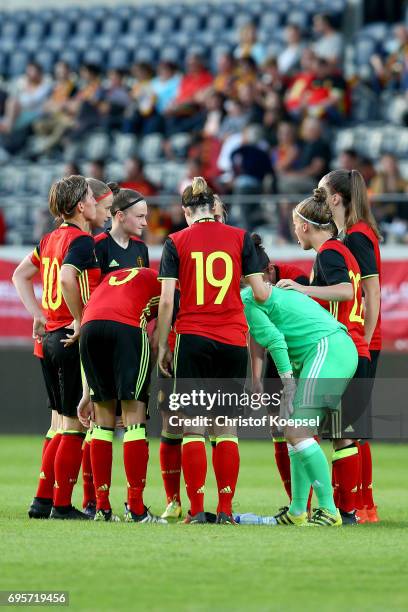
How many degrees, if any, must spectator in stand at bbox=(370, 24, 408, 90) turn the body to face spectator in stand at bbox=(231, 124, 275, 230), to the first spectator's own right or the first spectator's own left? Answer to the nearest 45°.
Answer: approximately 45° to the first spectator's own right

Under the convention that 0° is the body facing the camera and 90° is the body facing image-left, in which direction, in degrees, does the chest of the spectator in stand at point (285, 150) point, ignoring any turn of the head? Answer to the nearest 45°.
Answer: approximately 45°

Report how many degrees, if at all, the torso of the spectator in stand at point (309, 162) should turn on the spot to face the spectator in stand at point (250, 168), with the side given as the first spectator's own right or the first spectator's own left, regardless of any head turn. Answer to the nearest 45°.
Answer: approximately 45° to the first spectator's own right

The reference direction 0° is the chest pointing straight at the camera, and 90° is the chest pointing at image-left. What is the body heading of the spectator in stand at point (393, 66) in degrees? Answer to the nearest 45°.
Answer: approximately 0°

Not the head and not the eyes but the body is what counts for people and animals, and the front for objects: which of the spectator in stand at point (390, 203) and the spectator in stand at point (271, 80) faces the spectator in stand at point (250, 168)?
the spectator in stand at point (271, 80)

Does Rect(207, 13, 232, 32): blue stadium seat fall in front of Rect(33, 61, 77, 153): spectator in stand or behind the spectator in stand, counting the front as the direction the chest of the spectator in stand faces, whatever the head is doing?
behind

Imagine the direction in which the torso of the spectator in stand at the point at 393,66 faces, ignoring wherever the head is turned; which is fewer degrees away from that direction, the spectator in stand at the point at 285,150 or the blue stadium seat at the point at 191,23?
the spectator in stand

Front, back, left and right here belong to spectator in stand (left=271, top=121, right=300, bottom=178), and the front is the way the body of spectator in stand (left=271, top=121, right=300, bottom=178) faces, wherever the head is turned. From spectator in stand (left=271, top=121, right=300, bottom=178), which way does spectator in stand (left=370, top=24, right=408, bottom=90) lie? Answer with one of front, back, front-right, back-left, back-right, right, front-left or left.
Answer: back

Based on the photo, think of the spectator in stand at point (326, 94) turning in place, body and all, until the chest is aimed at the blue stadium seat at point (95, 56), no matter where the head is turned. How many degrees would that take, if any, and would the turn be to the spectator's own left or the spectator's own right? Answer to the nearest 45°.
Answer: approximately 90° to the spectator's own right

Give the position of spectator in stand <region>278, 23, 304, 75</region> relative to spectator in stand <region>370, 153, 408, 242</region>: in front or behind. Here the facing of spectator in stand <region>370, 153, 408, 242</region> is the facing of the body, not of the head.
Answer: behind

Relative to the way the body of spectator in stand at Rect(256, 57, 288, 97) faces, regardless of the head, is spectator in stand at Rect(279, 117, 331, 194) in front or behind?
in front

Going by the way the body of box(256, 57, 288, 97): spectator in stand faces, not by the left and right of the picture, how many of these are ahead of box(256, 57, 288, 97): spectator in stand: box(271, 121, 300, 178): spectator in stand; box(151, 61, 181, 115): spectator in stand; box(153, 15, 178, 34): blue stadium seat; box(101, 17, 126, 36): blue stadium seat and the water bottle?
2

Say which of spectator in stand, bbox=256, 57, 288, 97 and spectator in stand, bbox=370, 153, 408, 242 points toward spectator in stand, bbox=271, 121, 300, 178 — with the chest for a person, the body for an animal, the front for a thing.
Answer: spectator in stand, bbox=256, 57, 288, 97

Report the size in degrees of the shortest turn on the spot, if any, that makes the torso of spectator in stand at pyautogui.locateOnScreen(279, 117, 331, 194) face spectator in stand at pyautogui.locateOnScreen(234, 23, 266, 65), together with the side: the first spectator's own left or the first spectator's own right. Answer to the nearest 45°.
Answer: approximately 135° to the first spectator's own right
